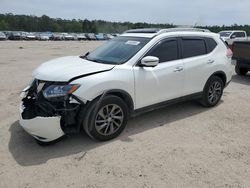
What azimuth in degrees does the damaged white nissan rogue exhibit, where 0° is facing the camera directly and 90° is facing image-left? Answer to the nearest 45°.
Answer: approximately 45°

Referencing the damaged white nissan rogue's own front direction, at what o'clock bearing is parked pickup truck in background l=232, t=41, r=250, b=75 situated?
The parked pickup truck in background is roughly at 6 o'clock from the damaged white nissan rogue.
